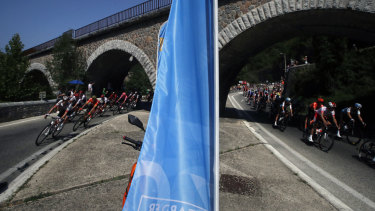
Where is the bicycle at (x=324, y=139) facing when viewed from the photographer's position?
facing the viewer and to the right of the viewer

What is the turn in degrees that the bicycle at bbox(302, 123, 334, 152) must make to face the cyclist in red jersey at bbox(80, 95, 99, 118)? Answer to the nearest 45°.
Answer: approximately 135° to its right

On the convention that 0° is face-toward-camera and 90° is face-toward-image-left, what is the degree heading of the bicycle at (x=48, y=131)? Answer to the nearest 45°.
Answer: approximately 45°

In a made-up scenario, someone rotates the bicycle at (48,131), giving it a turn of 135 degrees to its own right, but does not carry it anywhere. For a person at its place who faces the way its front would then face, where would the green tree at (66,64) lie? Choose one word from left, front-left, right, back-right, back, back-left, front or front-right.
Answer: front

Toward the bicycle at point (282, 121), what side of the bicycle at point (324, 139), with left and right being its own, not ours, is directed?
back

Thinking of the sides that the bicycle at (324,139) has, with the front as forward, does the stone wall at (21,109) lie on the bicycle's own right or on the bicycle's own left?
on the bicycle's own right

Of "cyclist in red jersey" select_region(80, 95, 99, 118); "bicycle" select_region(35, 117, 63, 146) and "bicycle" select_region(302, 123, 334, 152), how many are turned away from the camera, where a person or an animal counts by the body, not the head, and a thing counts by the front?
0

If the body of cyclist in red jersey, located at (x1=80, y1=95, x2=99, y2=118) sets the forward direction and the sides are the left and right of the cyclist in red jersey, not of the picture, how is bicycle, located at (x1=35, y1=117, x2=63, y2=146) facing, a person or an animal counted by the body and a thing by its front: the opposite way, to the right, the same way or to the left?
the same way

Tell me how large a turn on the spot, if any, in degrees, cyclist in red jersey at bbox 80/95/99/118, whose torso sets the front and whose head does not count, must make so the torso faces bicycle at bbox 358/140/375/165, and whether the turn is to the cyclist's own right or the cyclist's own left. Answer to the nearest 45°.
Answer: approximately 90° to the cyclist's own left

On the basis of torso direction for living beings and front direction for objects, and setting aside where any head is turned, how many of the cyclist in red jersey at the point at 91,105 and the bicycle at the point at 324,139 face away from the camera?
0

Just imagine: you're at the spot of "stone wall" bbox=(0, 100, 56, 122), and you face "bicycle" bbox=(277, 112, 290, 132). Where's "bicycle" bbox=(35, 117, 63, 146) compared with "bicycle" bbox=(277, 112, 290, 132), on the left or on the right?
right

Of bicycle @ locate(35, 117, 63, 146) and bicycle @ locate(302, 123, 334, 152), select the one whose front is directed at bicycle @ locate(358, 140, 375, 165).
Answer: bicycle @ locate(302, 123, 334, 152)

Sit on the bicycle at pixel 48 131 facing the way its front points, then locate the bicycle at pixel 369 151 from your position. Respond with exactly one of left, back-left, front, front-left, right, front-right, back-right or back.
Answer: left

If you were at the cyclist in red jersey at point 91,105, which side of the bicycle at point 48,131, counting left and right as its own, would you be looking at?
back

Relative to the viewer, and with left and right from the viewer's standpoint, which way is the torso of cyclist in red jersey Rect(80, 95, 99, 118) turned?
facing the viewer and to the left of the viewer

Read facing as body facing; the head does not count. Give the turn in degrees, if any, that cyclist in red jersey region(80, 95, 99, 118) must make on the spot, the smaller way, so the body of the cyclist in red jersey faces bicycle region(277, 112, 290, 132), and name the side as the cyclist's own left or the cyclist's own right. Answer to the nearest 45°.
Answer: approximately 135° to the cyclist's own left

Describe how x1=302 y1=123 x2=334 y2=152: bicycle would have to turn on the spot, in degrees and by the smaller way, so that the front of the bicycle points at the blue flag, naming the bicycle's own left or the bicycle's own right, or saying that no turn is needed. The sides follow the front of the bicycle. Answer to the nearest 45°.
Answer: approximately 45° to the bicycle's own right

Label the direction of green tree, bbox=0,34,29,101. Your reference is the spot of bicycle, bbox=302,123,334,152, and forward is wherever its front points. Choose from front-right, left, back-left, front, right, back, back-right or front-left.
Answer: back-right
